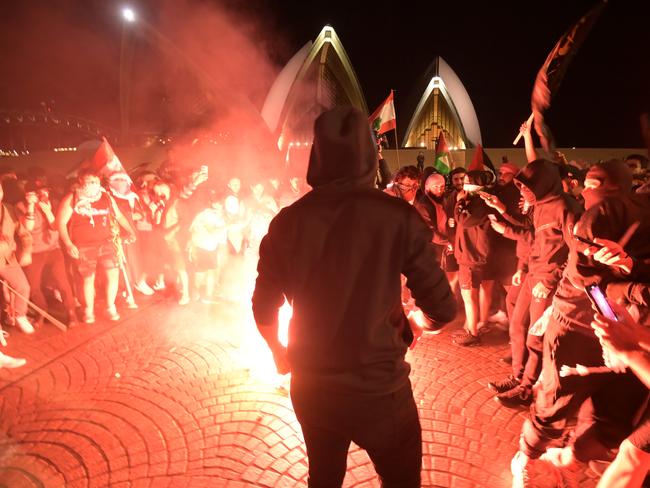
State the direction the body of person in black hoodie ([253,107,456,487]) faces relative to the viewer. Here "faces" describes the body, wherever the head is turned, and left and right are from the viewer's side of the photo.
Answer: facing away from the viewer

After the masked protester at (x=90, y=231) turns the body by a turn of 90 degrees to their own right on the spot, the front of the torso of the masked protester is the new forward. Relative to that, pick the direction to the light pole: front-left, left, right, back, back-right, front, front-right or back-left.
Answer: back-right

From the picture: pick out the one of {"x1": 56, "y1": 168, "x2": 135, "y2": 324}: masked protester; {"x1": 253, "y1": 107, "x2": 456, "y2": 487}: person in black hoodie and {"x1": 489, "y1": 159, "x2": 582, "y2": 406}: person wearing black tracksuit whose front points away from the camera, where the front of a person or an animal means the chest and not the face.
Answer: the person in black hoodie

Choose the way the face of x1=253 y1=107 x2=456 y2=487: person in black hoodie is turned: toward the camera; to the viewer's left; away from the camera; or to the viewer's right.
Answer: away from the camera

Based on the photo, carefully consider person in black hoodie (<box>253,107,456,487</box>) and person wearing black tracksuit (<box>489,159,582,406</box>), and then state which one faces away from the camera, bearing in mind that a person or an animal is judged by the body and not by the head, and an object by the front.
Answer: the person in black hoodie

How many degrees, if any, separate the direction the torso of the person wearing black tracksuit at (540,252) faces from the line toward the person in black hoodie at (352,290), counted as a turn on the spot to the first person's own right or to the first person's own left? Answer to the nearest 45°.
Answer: approximately 90° to the first person's own left

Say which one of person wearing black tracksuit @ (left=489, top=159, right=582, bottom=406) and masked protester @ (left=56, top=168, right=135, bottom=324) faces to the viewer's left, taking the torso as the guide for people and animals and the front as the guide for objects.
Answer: the person wearing black tracksuit

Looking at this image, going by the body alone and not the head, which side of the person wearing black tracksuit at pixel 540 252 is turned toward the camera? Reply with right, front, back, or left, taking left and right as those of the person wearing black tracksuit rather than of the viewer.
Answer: left

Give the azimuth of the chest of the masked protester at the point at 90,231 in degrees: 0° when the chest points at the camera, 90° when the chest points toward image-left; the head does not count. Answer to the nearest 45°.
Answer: approximately 315°
